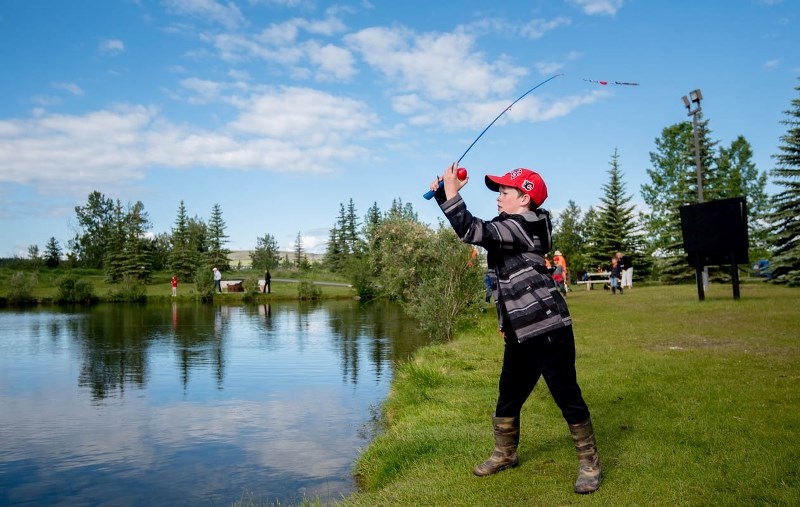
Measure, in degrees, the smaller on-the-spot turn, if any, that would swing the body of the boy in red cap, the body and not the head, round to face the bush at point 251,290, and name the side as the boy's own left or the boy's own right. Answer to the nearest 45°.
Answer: approximately 45° to the boy's own right

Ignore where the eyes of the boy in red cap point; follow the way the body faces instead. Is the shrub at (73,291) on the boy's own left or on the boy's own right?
on the boy's own right

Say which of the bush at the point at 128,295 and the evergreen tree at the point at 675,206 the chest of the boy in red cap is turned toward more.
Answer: the bush

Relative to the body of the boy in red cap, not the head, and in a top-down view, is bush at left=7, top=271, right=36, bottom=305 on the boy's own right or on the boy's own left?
on the boy's own right

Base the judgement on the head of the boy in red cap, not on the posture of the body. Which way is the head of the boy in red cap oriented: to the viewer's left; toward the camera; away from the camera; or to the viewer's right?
to the viewer's left

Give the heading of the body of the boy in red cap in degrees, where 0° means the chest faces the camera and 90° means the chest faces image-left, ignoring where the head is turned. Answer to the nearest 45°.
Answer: approximately 90°
